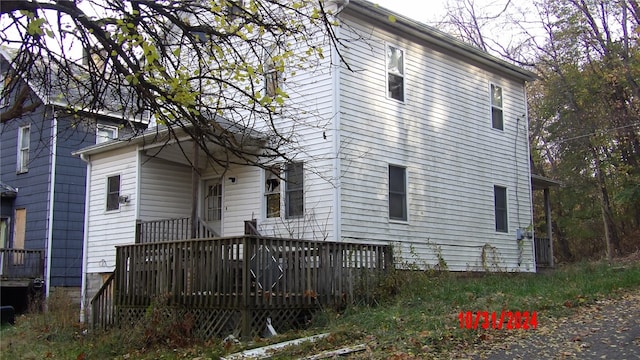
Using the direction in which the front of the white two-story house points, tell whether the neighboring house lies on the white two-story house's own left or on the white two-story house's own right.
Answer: on the white two-story house's own right

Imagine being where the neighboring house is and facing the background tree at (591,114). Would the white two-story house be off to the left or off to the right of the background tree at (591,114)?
right

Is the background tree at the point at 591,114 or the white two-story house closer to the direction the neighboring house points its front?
the white two-story house

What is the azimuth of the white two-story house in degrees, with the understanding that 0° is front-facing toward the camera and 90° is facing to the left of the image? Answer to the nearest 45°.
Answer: approximately 45°

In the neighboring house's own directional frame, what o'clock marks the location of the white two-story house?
The white two-story house is roughly at 9 o'clock from the neighboring house.

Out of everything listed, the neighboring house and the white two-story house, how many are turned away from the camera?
0

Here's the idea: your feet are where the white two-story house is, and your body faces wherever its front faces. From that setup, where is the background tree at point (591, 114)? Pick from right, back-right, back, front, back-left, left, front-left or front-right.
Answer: back

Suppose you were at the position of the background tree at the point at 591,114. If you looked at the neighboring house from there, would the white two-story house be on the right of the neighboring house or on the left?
left

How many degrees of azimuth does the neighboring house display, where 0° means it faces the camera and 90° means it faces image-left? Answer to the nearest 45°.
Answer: approximately 45°

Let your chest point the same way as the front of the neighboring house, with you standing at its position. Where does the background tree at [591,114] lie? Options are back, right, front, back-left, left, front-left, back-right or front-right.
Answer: back-left
